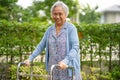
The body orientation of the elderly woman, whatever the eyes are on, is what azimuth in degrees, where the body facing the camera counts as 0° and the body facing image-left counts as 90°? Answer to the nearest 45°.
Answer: approximately 45°

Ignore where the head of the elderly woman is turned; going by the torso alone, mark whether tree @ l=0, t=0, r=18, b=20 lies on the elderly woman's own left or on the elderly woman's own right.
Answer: on the elderly woman's own right
